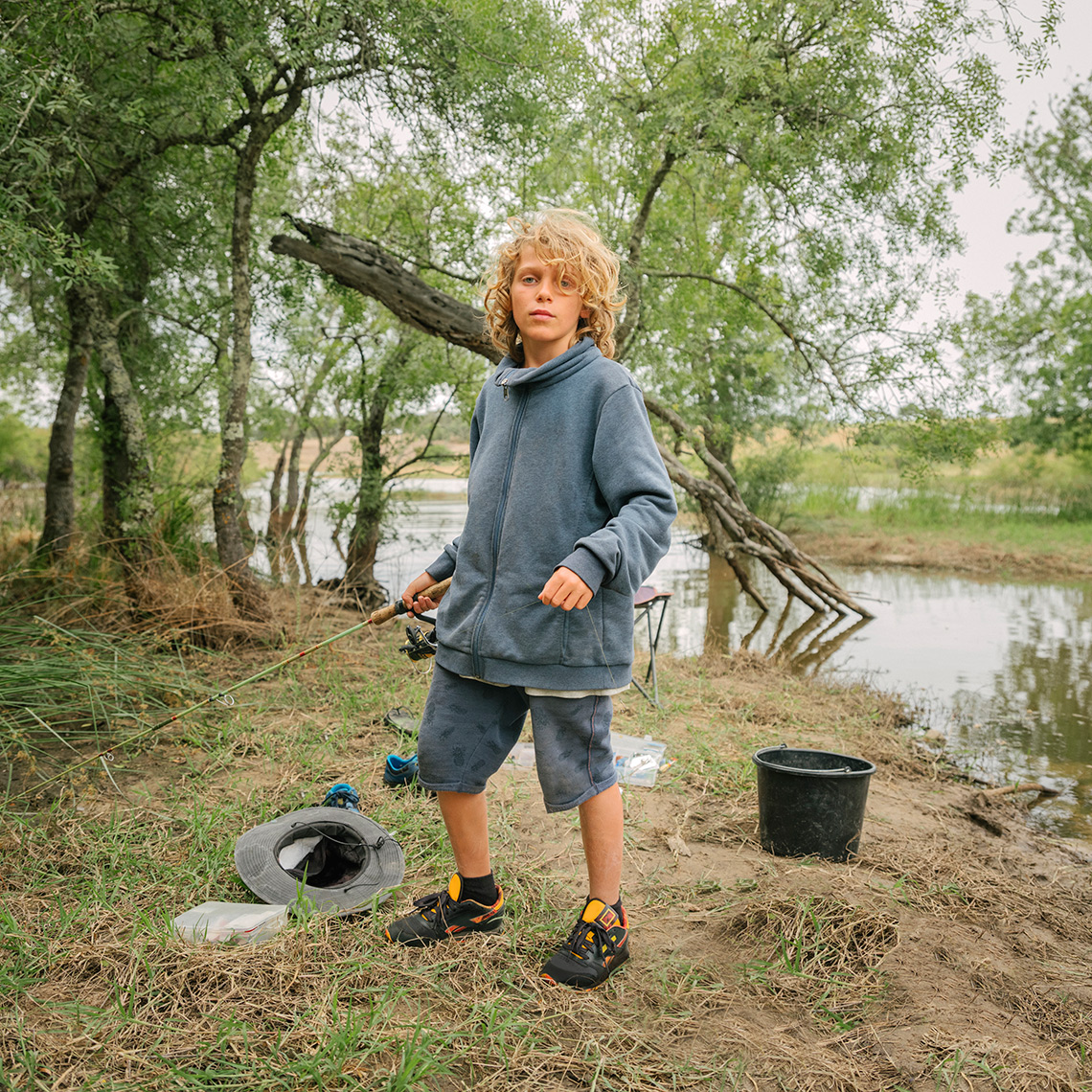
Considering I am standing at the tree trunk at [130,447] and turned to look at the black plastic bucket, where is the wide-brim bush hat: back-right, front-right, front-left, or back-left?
front-right

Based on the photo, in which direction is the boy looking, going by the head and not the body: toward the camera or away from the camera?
toward the camera

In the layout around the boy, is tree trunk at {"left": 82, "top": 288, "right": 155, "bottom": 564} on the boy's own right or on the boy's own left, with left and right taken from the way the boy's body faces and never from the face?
on the boy's own right

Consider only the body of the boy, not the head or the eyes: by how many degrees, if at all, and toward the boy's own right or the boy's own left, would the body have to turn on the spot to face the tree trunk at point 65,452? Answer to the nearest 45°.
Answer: approximately 90° to the boy's own right

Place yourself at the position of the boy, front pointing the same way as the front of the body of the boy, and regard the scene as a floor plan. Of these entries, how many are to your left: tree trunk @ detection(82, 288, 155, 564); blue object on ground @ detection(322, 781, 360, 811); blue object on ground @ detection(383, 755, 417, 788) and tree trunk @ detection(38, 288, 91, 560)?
0

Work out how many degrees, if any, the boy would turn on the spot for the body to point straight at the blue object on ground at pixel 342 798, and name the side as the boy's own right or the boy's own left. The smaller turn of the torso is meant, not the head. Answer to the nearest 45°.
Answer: approximately 90° to the boy's own right

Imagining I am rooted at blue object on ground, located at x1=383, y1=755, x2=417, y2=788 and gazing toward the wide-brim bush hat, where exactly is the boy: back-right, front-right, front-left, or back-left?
front-left

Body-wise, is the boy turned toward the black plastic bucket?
no
